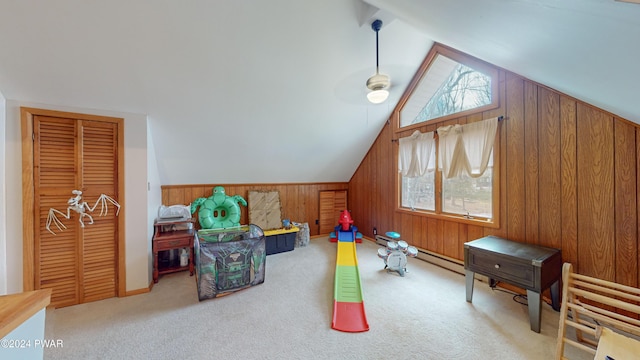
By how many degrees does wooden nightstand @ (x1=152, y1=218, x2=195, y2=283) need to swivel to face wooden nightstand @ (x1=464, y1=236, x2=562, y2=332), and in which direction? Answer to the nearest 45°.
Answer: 0° — it already faces it

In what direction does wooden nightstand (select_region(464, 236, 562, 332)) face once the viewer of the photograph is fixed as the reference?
facing the viewer and to the left of the viewer

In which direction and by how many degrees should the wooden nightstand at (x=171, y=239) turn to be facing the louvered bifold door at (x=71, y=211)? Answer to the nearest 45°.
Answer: approximately 45° to its right

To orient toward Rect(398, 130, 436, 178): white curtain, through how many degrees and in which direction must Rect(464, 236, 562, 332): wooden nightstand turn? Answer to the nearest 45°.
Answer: approximately 90° to its right

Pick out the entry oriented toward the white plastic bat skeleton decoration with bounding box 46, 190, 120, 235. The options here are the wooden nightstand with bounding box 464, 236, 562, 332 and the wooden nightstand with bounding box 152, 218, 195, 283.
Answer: the wooden nightstand with bounding box 464, 236, 562, 332

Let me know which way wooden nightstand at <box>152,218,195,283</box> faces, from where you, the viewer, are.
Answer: facing the viewer and to the right of the viewer

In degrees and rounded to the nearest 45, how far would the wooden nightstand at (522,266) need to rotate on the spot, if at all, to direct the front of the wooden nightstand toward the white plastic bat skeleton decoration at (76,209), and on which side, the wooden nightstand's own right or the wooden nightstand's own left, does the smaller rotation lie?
0° — it already faces it

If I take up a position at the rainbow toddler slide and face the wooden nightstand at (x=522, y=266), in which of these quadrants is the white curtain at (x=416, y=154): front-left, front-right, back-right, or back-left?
front-left

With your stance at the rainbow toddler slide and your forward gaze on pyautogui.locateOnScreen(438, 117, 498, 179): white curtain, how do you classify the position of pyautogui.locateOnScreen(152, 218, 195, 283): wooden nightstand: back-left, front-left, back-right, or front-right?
back-left

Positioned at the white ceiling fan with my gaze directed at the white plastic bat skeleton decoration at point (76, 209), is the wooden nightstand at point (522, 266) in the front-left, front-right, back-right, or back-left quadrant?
back-left

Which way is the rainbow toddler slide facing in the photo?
toward the camera

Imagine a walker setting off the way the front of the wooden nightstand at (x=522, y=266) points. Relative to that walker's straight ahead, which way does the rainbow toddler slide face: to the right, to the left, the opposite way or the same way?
to the left

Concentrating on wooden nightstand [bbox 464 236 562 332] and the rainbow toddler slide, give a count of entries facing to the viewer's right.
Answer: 0

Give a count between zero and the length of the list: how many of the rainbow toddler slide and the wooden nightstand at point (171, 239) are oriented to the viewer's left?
0
